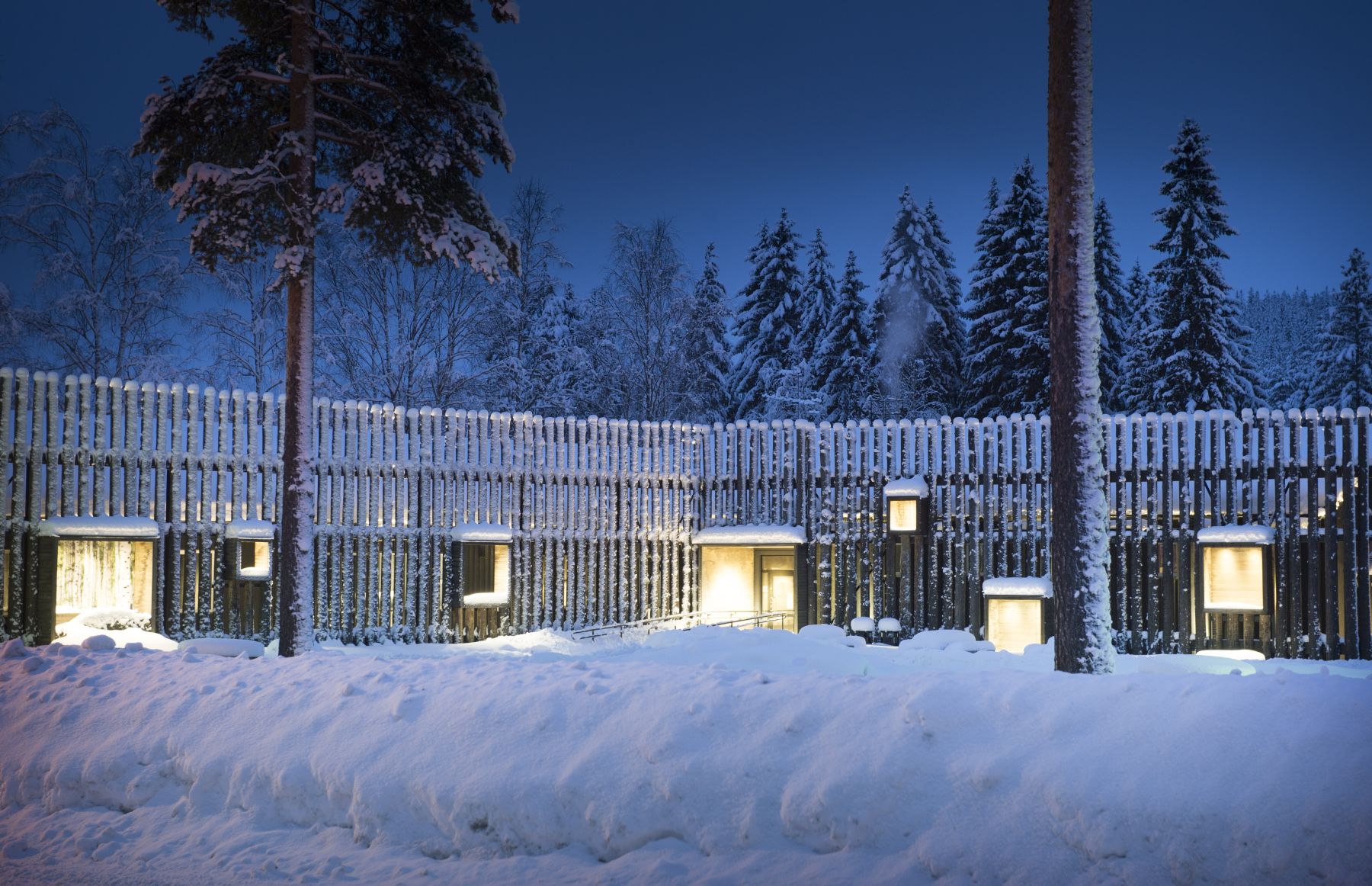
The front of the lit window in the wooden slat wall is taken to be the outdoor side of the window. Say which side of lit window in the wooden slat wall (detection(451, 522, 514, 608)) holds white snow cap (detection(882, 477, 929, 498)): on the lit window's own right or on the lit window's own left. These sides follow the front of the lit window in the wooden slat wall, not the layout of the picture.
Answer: on the lit window's own left

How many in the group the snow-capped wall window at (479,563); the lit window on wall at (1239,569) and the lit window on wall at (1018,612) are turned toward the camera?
3

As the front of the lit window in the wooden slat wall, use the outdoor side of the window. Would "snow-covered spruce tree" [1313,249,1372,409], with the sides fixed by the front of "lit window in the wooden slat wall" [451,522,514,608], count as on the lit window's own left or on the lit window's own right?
on the lit window's own left

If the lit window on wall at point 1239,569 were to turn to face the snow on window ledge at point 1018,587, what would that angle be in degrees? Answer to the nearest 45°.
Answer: approximately 90° to its right

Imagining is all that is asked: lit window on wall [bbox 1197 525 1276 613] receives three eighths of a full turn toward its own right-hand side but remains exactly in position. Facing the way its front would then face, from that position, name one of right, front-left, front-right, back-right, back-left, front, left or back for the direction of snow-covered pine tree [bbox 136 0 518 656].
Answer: left

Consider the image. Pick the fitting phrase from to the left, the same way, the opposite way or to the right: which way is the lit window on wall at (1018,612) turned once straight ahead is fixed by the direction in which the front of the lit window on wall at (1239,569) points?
the same way

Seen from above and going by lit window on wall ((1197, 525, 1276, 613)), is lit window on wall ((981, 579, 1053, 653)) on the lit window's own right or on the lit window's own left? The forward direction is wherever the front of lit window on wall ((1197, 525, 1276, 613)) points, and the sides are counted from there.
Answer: on the lit window's own right

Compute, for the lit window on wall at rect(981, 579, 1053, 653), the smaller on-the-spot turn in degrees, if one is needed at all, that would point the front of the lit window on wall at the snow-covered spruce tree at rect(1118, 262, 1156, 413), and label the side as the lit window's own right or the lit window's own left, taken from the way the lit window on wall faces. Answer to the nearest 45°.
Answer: approximately 180°

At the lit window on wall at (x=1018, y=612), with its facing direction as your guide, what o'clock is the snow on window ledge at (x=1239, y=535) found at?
The snow on window ledge is roughly at 9 o'clock from the lit window on wall.

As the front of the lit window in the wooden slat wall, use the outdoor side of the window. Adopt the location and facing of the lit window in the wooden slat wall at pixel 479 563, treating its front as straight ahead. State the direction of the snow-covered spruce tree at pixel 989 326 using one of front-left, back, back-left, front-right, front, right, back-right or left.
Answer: back-left

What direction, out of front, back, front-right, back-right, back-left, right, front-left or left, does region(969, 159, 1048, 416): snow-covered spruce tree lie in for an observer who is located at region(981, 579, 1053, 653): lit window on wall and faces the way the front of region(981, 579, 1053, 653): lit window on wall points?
back

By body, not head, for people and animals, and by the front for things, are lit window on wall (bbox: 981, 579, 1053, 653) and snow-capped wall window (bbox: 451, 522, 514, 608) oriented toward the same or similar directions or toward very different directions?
same or similar directions

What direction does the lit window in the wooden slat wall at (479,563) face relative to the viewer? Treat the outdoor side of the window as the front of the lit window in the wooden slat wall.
toward the camera

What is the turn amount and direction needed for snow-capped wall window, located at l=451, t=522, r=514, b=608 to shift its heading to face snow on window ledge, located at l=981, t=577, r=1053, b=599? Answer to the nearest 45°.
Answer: approximately 45° to its left
